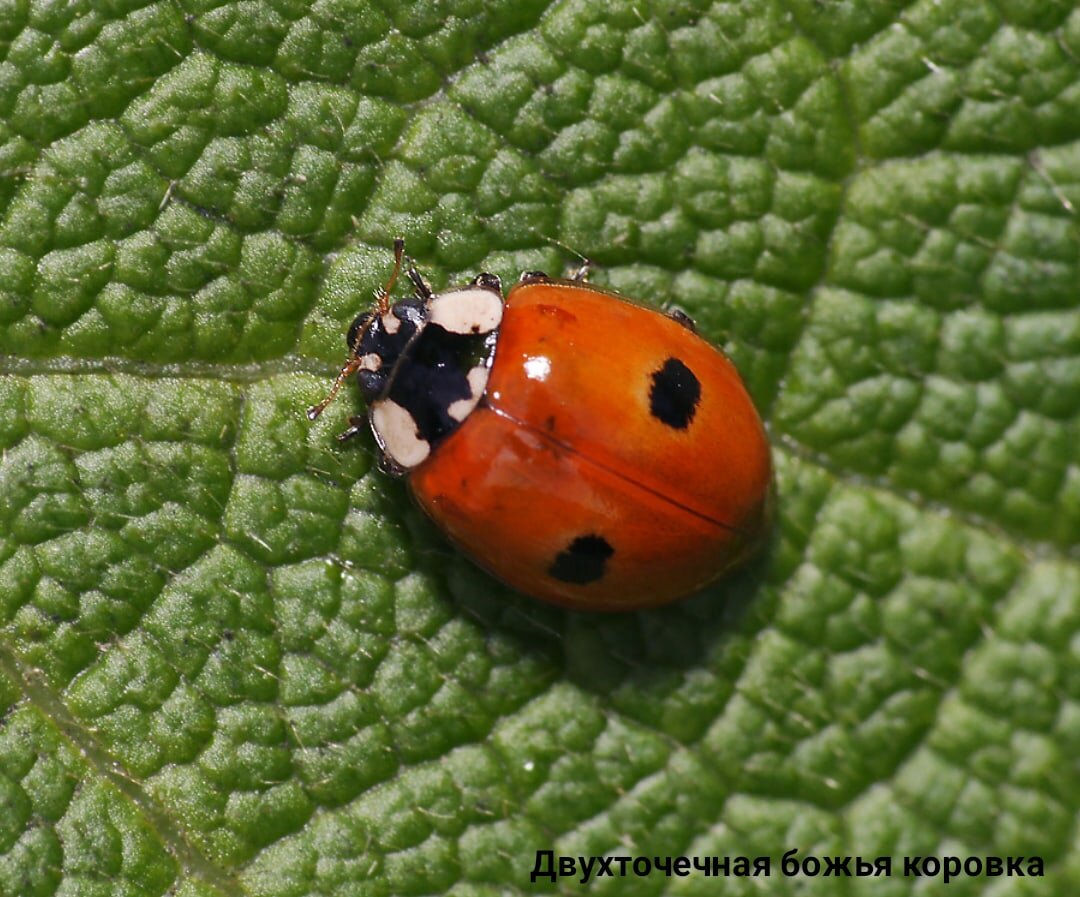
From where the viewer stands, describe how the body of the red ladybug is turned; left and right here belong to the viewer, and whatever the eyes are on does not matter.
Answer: facing away from the viewer and to the left of the viewer
